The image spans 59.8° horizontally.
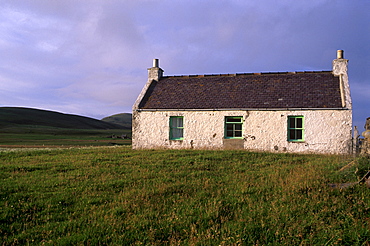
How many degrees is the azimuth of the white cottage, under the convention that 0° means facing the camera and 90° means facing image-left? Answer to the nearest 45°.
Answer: approximately 0°
